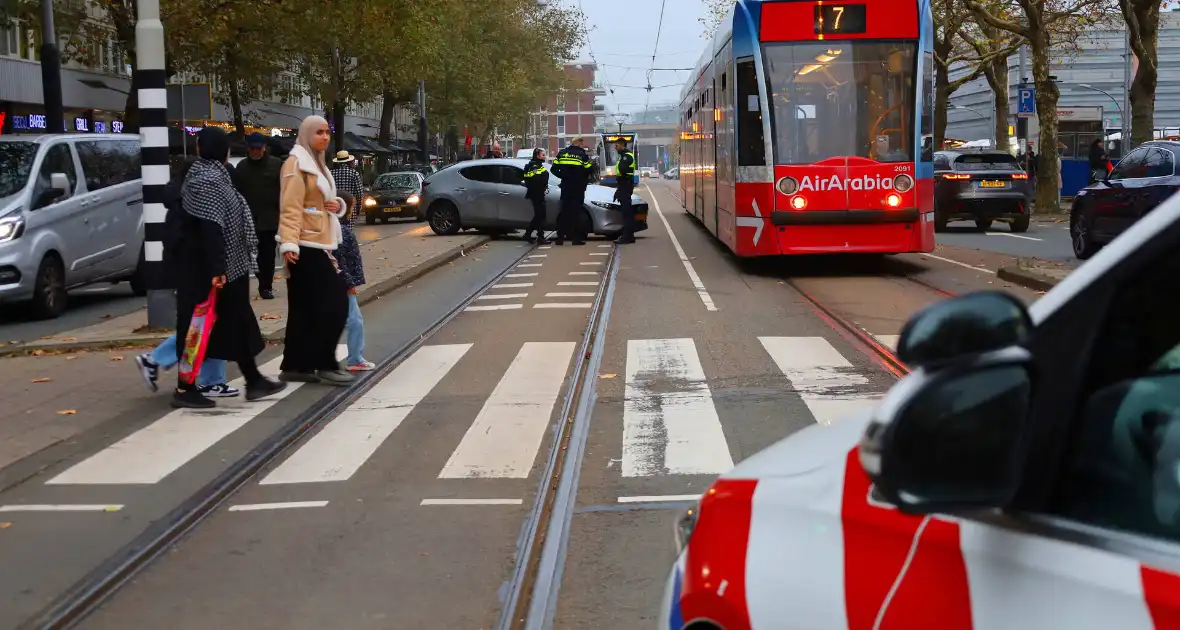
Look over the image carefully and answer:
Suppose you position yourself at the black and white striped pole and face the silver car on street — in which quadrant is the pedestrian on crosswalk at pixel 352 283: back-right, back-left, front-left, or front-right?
back-right

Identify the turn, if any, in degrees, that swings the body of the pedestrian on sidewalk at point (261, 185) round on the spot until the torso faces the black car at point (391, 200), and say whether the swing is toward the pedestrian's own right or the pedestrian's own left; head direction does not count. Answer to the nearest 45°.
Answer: approximately 180°

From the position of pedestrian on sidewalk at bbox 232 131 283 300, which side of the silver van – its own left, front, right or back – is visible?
left

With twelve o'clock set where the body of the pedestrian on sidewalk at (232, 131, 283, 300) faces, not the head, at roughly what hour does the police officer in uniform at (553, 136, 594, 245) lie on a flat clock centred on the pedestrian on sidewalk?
The police officer in uniform is roughly at 7 o'clock from the pedestrian on sidewalk.

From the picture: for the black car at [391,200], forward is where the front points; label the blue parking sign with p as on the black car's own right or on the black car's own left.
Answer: on the black car's own left

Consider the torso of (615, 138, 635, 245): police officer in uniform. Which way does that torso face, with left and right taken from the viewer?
facing to the left of the viewer

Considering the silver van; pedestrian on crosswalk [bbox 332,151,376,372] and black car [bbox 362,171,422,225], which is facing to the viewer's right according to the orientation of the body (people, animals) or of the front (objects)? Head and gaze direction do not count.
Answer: the pedestrian on crosswalk

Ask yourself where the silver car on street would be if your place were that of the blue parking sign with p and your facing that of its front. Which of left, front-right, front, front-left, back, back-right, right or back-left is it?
front-right
